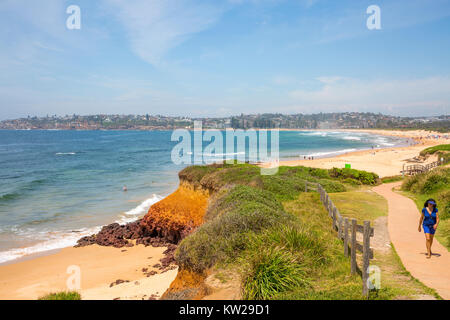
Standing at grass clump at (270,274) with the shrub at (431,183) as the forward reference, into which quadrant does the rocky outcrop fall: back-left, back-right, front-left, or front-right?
front-left

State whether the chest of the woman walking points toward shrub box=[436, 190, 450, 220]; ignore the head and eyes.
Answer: no

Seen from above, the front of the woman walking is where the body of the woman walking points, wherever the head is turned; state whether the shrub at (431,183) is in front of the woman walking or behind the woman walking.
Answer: behind

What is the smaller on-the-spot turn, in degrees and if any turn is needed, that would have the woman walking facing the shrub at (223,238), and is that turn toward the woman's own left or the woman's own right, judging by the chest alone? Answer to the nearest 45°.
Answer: approximately 45° to the woman's own right

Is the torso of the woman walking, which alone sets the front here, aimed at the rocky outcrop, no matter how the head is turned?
no

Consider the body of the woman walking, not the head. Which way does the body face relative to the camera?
toward the camera

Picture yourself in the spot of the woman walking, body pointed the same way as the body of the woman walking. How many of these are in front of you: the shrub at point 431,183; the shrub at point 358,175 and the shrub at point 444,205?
0

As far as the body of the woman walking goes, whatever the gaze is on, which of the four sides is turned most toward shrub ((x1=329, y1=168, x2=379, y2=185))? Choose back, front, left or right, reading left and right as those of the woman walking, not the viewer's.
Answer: back

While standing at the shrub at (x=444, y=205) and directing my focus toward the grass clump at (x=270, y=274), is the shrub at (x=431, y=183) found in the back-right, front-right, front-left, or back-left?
back-right

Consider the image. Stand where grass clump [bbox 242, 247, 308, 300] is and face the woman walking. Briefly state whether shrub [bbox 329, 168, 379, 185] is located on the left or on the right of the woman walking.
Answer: left

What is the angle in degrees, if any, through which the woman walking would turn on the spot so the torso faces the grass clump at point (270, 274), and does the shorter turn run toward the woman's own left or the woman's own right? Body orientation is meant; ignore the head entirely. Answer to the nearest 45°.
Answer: approximately 45° to the woman's own right

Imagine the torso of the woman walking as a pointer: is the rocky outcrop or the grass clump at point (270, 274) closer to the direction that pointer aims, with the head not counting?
the grass clump
